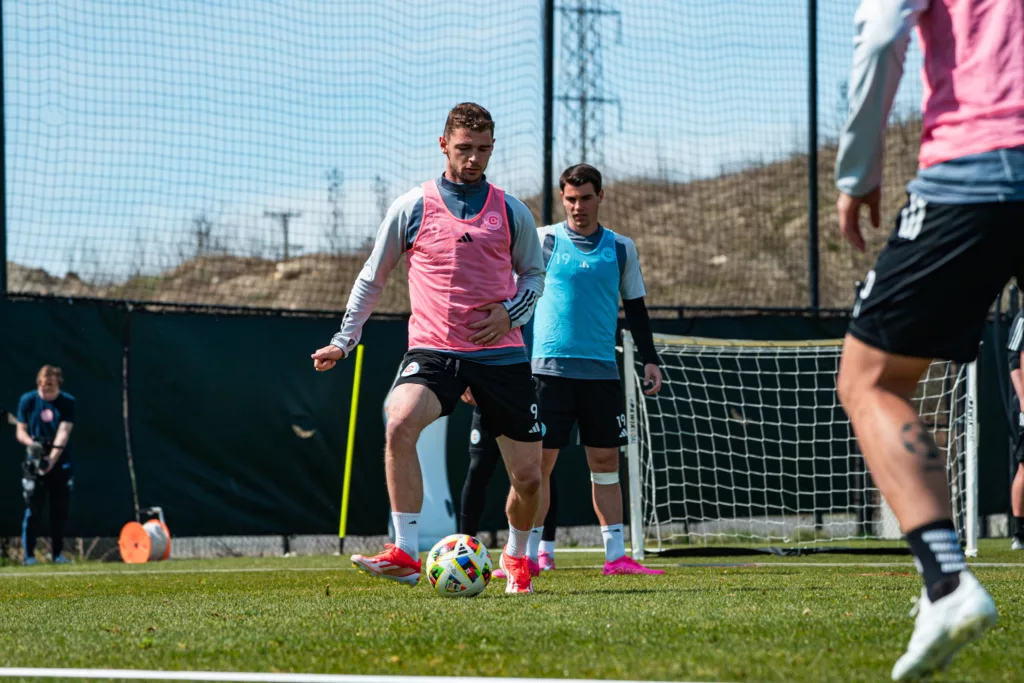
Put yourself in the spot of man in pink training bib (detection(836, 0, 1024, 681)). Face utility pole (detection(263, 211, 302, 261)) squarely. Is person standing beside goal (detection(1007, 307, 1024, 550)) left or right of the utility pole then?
right

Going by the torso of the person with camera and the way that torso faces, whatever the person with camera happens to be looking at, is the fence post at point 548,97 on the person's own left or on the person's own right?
on the person's own left

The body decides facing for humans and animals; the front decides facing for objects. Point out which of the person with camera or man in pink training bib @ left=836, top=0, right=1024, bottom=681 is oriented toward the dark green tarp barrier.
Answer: the man in pink training bib

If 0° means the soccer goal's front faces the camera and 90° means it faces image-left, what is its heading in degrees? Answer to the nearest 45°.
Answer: approximately 0°

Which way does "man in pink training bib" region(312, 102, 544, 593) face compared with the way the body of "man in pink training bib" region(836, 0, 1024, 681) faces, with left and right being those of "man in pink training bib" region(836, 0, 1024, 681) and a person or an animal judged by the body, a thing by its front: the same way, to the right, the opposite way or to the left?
the opposite way

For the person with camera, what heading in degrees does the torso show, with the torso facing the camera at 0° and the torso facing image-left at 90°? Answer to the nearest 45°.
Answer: approximately 0°

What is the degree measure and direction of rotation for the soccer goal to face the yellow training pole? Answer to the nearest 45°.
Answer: approximately 90° to its right

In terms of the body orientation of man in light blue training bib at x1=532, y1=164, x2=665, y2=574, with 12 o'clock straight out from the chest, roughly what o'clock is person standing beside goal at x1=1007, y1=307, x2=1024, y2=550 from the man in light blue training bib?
The person standing beside goal is roughly at 8 o'clock from the man in light blue training bib.

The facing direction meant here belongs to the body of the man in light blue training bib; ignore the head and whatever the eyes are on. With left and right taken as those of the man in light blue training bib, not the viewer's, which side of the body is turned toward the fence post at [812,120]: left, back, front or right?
back

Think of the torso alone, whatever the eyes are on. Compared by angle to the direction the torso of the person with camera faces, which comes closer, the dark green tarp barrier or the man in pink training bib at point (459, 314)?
the man in pink training bib

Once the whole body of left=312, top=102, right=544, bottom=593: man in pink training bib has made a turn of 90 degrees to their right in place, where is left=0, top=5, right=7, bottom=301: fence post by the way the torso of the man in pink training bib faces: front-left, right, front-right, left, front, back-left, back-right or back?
front-right

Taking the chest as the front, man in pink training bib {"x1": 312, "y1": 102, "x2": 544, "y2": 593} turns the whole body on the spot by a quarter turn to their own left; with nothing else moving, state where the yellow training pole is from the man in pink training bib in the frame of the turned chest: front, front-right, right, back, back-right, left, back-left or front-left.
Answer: left
